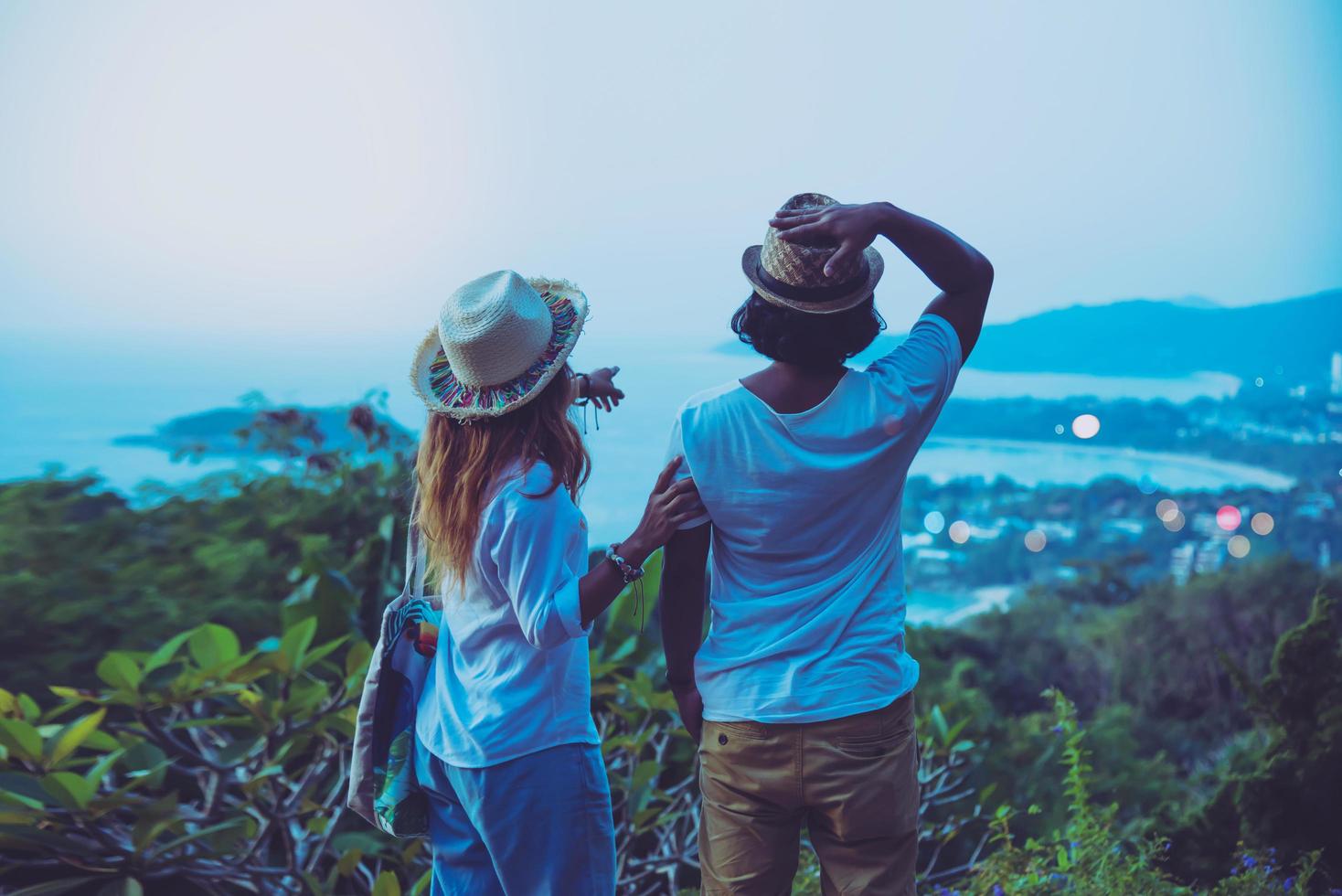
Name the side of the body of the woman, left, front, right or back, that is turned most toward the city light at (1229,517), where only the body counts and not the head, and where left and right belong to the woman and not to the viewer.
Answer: front

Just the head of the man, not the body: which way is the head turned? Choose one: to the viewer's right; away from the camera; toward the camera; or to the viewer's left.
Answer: away from the camera

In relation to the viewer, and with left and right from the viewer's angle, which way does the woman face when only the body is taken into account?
facing away from the viewer and to the right of the viewer

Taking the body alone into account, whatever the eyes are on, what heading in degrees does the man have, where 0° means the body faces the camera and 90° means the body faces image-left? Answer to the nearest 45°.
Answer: approximately 180°

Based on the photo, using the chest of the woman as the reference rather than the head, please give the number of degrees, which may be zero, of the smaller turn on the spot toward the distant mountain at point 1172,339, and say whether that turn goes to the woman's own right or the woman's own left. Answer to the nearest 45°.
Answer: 0° — they already face it

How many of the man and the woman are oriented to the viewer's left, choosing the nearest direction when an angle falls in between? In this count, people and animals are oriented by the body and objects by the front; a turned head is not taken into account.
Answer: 0

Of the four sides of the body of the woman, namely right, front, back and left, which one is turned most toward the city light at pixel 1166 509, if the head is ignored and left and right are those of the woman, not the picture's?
front

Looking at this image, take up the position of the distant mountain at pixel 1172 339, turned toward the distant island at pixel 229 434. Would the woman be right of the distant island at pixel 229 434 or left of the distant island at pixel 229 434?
left
